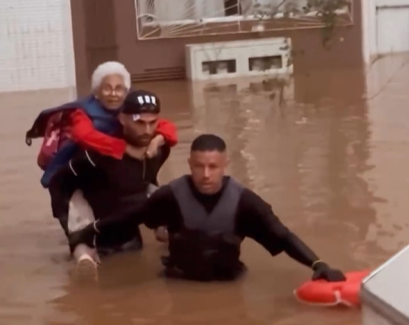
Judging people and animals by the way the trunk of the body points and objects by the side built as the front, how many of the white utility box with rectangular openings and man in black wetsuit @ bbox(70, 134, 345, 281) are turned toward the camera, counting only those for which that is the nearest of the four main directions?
2

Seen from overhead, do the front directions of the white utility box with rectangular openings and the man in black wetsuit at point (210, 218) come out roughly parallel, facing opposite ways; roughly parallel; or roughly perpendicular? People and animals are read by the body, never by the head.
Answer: roughly parallel

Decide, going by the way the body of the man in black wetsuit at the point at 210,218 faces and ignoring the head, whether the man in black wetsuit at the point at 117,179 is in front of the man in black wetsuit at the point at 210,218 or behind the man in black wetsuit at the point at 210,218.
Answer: behind

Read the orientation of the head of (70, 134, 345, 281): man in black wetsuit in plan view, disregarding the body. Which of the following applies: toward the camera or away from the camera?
toward the camera

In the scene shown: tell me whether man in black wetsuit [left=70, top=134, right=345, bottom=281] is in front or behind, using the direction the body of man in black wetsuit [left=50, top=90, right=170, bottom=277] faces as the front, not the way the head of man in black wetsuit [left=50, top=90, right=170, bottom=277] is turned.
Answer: in front

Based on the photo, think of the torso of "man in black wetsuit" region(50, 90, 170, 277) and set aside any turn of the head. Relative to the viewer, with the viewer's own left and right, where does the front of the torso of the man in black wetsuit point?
facing the viewer and to the right of the viewer

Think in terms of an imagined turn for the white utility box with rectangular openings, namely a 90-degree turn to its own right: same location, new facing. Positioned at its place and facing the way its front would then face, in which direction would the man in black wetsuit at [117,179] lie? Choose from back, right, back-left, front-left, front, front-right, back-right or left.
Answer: left

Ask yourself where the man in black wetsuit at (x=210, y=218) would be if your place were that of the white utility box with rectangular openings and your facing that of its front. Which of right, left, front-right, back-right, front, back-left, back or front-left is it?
front

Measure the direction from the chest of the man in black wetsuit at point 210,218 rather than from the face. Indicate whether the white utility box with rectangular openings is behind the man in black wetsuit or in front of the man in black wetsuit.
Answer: behind

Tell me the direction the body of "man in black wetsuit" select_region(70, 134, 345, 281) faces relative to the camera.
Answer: toward the camera
